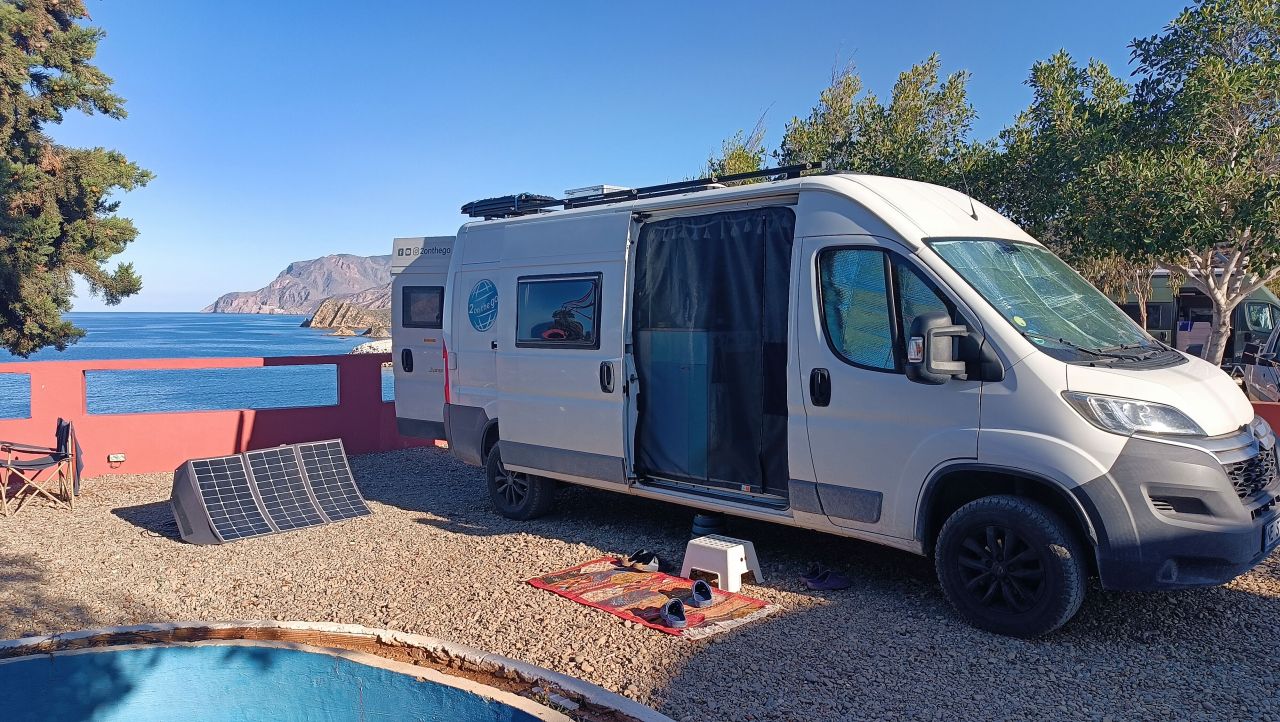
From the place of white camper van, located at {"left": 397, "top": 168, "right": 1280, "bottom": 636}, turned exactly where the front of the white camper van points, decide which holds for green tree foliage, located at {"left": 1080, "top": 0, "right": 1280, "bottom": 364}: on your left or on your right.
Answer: on your left

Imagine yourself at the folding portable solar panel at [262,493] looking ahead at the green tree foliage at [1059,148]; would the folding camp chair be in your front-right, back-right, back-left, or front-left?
back-left

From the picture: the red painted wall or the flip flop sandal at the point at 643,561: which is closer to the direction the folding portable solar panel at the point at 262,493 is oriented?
the flip flop sandal

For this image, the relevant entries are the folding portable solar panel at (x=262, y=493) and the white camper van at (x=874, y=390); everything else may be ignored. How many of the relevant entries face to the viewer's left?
0

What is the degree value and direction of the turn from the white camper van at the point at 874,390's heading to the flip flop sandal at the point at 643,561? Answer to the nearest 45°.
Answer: approximately 135° to its right

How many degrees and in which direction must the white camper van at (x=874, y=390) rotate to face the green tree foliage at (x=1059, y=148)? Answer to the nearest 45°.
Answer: approximately 135° to its left

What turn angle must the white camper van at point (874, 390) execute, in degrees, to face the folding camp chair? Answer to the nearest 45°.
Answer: approximately 135° to its right

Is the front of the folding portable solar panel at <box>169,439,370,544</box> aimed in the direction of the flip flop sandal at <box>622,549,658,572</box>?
yes

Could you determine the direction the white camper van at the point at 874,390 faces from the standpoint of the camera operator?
facing the viewer and to the right of the viewer

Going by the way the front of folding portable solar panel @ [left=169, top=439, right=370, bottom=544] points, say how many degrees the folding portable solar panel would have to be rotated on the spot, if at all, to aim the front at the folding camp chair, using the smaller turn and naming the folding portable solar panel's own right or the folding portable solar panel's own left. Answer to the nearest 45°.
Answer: approximately 180°

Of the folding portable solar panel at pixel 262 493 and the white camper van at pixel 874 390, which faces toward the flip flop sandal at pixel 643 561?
the folding portable solar panel

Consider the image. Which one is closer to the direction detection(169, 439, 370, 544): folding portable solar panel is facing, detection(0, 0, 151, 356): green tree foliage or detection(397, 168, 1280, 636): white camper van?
the white camper van

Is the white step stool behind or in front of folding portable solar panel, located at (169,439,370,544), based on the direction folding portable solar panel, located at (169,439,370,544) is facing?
in front
